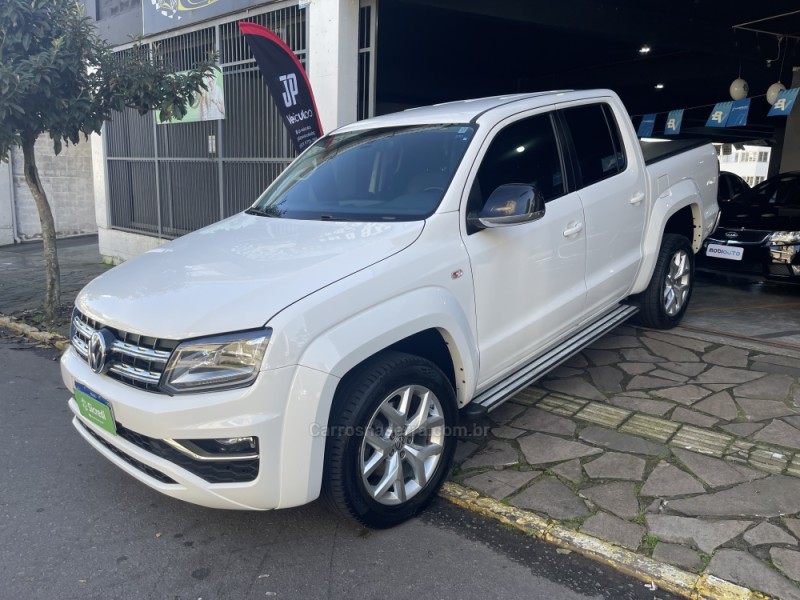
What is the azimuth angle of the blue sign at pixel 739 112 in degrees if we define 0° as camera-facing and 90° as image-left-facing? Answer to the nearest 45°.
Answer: approximately 45°

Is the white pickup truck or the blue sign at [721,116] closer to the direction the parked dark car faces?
the white pickup truck

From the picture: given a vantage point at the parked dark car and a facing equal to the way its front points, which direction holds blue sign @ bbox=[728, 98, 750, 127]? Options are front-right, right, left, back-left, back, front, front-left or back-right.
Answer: back-right

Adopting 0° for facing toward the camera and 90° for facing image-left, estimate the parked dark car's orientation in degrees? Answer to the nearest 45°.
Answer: approximately 45°

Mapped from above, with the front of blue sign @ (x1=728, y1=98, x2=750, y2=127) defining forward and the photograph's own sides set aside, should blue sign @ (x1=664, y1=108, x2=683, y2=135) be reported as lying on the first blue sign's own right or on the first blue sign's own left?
on the first blue sign's own right

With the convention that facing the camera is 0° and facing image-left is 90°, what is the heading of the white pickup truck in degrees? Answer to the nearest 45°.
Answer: approximately 45°

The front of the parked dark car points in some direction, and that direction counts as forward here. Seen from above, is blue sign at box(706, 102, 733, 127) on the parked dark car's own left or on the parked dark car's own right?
on the parked dark car's own right

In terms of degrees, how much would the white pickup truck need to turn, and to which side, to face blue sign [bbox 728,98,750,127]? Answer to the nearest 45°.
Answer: approximately 180°
